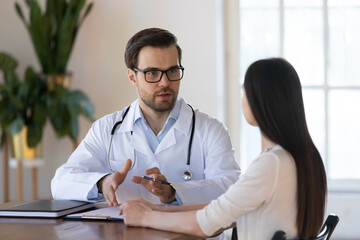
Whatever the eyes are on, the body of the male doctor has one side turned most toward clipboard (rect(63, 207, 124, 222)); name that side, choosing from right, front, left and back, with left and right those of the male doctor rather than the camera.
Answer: front

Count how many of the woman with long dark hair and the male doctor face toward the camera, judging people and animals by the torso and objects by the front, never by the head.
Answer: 1

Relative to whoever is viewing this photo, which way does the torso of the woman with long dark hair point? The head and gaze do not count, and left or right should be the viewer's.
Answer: facing away from the viewer and to the left of the viewer

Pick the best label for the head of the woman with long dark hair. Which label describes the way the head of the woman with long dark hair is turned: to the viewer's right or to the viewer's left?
to the viewer's left

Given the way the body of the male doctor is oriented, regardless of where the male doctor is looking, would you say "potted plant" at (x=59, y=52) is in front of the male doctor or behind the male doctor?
behind

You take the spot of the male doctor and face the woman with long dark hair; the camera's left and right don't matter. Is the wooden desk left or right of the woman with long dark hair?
right

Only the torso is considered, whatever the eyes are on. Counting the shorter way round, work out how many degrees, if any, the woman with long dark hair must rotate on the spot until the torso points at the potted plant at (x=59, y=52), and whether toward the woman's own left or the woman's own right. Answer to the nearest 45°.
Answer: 0° — they already face it

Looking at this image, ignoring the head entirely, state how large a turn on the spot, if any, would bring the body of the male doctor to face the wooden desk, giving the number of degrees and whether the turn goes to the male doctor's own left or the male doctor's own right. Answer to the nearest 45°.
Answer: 0° — they already face it

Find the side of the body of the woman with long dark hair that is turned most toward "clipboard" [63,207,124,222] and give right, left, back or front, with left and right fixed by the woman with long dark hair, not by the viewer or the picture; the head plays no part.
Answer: front

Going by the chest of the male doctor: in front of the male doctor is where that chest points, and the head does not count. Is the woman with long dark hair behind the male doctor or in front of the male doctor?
in front

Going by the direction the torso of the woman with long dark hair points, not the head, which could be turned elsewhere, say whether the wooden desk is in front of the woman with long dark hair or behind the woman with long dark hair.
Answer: in front

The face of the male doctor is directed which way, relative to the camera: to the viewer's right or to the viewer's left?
to the viewer's right

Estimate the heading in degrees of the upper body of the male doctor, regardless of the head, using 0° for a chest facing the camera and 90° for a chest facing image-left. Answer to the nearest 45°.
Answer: approximately 0°
